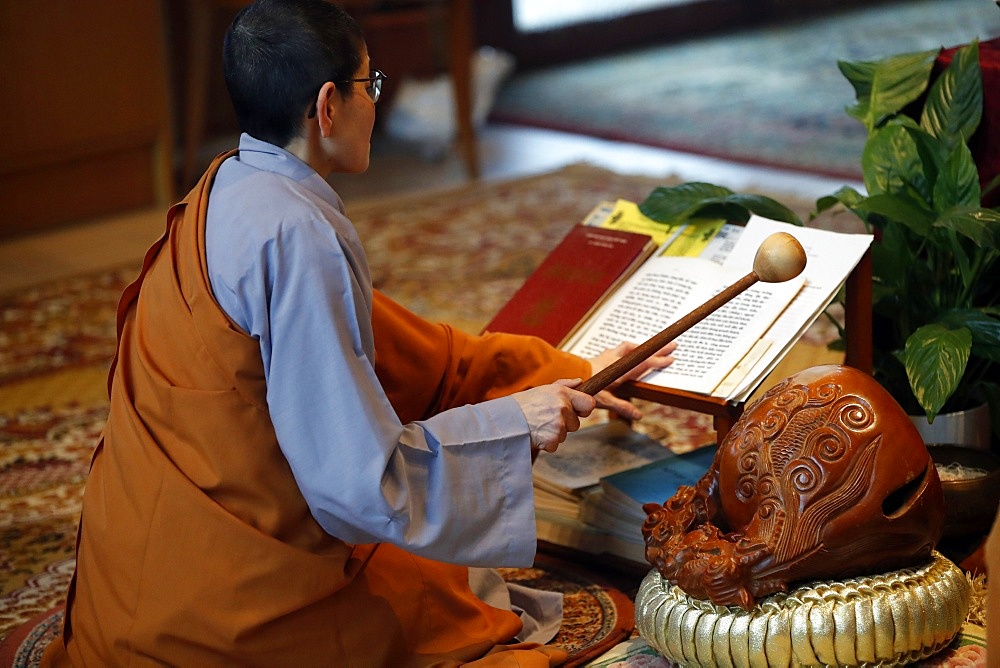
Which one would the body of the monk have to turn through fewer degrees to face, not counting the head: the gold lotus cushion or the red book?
the red book

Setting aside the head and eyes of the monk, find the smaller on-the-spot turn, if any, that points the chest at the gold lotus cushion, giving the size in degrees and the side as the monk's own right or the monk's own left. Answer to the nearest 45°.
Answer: approximately 45° to the monk's own right

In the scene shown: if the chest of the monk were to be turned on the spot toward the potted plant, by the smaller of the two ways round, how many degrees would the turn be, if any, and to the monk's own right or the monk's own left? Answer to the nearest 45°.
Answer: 0° — they already face it

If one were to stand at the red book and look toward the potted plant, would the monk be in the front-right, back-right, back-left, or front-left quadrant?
back-right

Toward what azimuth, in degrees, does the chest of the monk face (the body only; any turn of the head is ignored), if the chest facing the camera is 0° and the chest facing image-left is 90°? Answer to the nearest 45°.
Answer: approximately 225°

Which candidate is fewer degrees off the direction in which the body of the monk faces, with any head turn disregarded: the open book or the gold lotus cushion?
the open book

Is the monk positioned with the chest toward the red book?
yes
